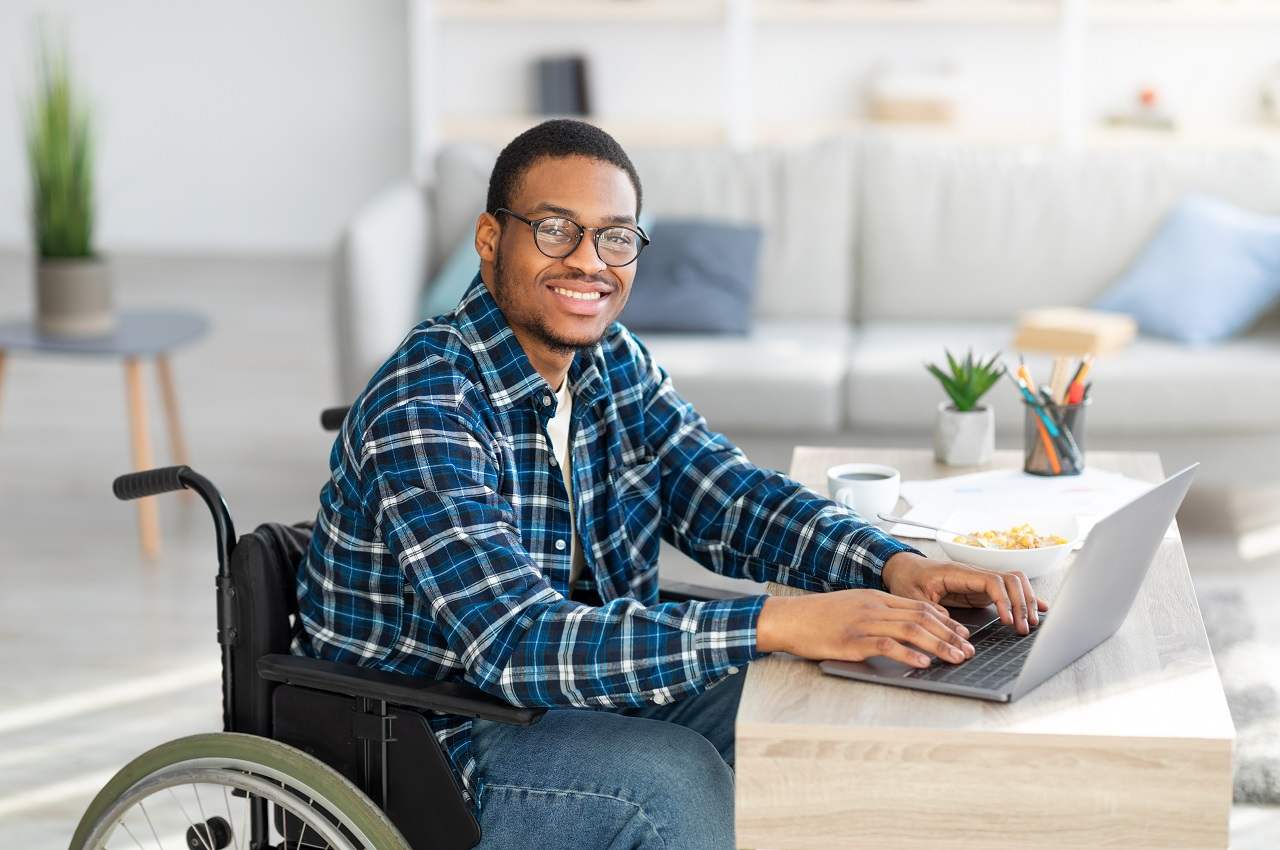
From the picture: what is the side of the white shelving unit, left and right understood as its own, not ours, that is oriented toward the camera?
front

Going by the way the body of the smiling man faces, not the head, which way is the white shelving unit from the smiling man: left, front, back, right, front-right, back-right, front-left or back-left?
back-left

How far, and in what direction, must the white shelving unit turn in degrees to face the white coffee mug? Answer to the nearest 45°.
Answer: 0° — it already faces it

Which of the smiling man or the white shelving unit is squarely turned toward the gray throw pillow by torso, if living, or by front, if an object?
the white shelving unit

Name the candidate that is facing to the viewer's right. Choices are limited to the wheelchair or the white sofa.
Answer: the wheelchair

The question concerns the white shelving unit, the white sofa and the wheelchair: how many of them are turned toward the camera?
2

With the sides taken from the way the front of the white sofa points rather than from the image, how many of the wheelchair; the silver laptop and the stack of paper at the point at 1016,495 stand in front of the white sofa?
3

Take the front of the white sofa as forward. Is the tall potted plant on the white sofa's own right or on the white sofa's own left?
on the white sofa's own right

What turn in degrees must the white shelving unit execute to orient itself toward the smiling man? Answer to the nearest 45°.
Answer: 0° — it already faces them

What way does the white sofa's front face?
toward the camera

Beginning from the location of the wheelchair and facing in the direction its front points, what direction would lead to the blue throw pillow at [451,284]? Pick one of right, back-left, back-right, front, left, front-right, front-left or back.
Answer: left

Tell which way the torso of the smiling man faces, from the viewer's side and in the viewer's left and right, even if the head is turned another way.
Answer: facing the viewer and to the right of the viewer

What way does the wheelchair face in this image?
to the viewer's right

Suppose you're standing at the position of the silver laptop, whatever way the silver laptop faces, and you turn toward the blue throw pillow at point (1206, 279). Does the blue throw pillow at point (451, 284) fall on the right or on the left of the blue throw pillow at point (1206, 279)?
left
